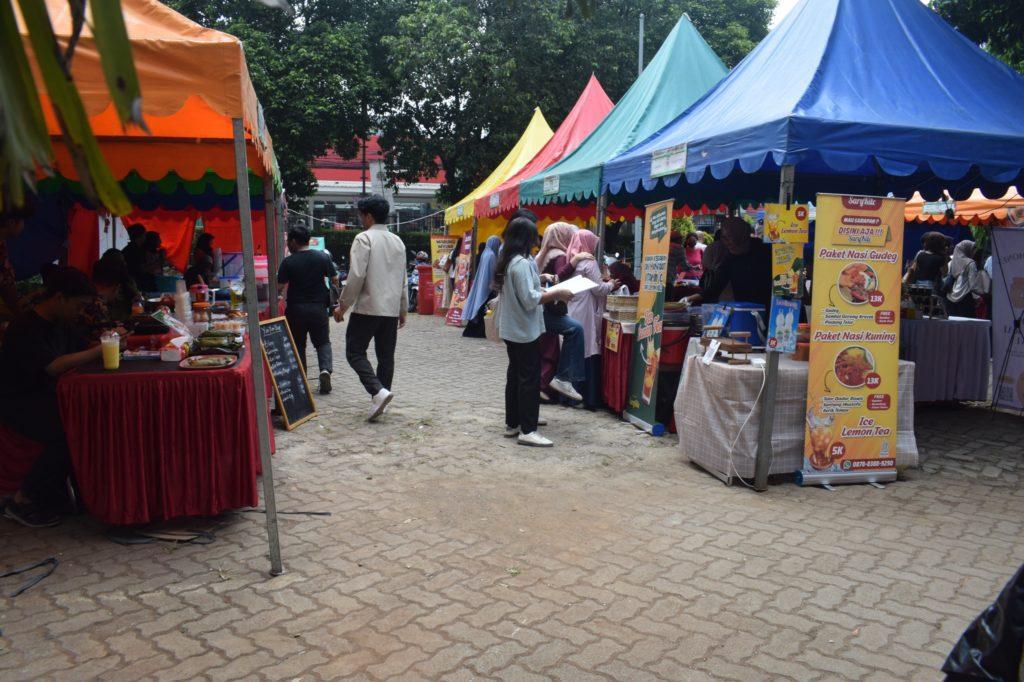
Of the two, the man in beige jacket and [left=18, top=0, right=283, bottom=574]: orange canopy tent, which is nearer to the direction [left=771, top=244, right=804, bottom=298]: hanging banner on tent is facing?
the orange canopy tent

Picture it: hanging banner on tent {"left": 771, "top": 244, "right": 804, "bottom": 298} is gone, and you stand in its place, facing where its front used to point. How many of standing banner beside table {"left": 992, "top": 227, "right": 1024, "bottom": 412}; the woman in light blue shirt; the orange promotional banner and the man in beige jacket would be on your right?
2

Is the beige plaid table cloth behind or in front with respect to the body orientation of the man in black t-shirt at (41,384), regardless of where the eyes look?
in front

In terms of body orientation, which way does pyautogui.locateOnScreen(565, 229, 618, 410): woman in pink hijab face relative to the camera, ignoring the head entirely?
to the viewer's right

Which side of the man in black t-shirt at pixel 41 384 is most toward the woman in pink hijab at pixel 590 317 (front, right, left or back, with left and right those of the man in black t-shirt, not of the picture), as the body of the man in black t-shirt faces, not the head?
front

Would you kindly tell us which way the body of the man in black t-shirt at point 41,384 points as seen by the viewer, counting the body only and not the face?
to the viewer's right

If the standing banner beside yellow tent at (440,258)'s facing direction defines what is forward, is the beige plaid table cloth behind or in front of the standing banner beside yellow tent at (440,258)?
in front

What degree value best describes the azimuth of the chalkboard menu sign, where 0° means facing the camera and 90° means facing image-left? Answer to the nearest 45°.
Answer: approximately 315°
